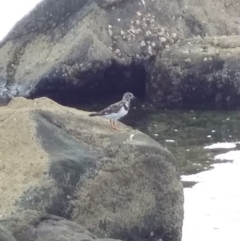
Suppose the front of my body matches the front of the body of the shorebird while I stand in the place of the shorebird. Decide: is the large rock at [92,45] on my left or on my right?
on my left

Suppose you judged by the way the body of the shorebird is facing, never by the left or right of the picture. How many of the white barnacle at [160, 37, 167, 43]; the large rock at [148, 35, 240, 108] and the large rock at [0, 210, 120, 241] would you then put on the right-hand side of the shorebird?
1

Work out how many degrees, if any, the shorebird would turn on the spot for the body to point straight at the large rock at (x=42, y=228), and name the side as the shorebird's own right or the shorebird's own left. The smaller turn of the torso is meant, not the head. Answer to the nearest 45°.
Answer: approximately 90° to the shorebird's own right

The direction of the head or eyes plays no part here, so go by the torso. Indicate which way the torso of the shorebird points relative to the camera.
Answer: to the viewer's right

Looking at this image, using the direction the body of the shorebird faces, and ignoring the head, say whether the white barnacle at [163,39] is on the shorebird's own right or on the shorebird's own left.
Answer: on the shorebird's own left
